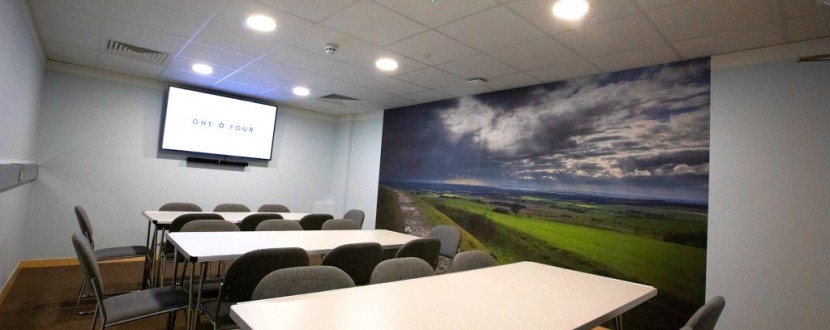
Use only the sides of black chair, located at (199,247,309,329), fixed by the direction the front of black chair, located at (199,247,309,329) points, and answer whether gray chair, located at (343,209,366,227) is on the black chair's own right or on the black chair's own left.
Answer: on the black chair's own right

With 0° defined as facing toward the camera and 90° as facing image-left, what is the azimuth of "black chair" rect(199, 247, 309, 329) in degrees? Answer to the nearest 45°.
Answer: approximately 135°

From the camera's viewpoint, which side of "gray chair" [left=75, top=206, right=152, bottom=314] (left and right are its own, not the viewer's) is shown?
right

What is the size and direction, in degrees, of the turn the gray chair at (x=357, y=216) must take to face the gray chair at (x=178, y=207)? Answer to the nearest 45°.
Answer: approximately 45° to its right

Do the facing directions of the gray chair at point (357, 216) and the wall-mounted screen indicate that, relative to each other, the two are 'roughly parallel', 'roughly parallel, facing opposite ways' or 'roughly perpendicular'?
roughly perpendicular

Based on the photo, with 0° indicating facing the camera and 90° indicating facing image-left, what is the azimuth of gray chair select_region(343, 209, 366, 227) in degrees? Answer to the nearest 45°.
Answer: approximately 45°

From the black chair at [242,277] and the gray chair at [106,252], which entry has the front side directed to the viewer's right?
the gray chair at [106,252]

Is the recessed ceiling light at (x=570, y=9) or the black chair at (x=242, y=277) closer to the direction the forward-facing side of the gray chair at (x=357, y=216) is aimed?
the black chair
